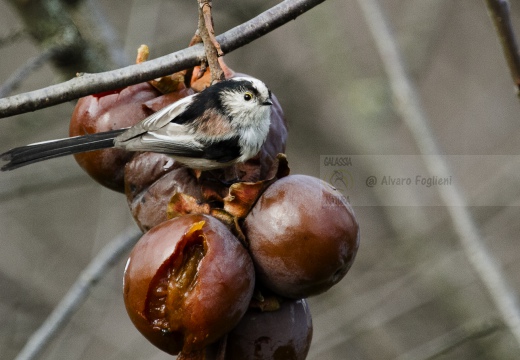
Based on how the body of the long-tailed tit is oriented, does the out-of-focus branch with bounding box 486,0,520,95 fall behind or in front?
in front

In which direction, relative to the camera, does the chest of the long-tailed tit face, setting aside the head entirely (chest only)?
to the viewer's right
